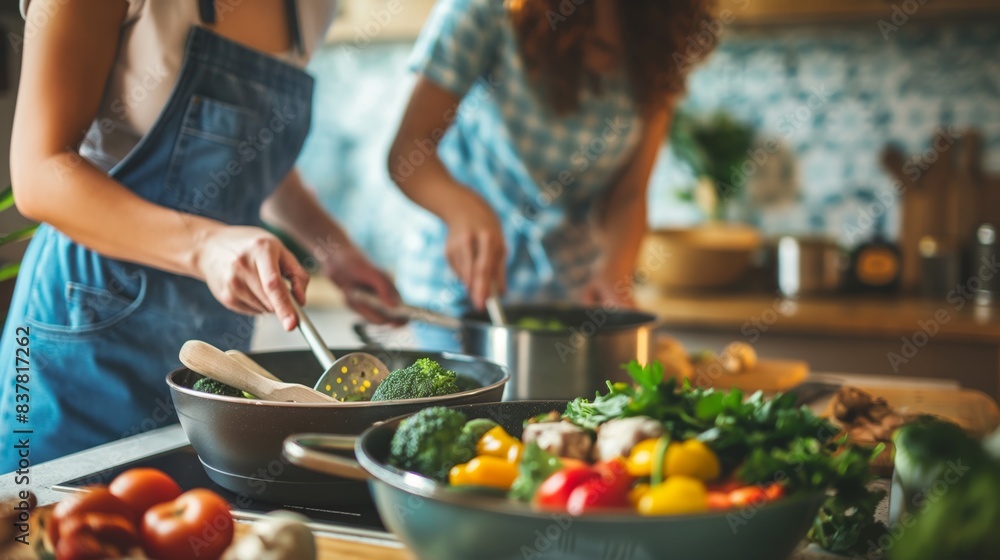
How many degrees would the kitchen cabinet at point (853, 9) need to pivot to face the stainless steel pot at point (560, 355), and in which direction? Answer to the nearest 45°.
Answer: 0° — it already faces it

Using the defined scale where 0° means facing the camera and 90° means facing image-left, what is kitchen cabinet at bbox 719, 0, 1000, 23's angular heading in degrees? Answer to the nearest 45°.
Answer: approximately 0°

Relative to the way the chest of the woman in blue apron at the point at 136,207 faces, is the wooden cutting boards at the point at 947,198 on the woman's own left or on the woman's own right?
on the woman's own left

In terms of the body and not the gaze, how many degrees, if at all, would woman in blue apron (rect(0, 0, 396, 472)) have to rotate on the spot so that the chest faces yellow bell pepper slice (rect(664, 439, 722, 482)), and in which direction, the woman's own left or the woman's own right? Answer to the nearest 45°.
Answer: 0° — they already face it

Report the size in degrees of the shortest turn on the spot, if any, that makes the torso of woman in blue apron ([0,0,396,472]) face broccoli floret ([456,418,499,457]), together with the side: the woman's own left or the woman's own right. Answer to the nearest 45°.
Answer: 0° — they already face it

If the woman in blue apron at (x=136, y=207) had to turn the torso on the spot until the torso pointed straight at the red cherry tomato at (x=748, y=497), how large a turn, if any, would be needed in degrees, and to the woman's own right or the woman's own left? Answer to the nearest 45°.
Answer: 0° — they already face it

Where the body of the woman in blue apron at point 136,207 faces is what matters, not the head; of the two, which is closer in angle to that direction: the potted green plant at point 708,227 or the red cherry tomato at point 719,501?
the red cherry tomato

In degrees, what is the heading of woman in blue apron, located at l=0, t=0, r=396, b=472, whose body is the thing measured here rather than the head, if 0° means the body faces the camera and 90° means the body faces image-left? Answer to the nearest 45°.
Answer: approximately 315°

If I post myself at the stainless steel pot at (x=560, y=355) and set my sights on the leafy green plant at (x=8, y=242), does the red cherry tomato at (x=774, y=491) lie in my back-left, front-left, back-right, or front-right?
back-left
